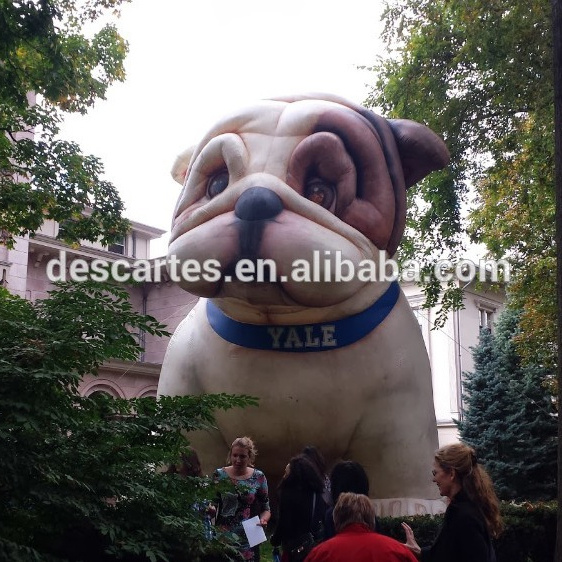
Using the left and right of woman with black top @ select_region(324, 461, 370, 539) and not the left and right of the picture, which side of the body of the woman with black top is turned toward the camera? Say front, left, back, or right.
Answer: back

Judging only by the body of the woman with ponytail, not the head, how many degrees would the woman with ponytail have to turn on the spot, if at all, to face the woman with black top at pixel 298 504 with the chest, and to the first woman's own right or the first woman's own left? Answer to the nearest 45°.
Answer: approximately 45° to the first woman's own right

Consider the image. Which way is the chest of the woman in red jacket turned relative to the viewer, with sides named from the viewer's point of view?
facing away from the viewer

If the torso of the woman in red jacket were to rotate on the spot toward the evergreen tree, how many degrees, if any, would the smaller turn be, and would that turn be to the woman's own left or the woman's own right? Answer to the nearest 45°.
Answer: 0° — they already face it

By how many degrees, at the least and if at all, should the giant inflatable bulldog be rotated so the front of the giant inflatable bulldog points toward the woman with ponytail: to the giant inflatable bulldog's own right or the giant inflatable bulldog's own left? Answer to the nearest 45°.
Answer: approximately 45° to the giant inflatable bulldog's own left

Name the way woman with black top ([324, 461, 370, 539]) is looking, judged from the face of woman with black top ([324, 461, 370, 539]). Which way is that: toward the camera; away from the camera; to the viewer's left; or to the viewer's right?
away from the camera

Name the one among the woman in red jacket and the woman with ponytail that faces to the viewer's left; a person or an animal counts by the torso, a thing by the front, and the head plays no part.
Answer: the woman with ponytail

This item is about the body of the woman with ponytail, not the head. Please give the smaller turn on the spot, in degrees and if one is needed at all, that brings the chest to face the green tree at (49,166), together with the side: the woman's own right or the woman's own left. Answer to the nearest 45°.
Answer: approximately 45° to the woman's own right

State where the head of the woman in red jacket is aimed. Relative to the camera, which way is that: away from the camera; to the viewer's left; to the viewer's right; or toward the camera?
away from the camera

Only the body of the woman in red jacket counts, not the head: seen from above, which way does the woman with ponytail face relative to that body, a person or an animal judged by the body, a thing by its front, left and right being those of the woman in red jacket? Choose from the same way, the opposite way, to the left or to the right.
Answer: to the left

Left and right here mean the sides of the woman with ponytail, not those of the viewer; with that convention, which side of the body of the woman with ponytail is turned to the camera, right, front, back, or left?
left
